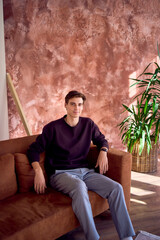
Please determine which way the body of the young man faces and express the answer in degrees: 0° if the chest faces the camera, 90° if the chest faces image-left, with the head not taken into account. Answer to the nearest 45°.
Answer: approximately 315°

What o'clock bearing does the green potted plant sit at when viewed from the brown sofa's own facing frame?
The green potted plant is roughly at 9 o'clock from the brown sofa.

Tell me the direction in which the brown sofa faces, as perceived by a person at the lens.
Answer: facing the viewer and to the right of the viewer

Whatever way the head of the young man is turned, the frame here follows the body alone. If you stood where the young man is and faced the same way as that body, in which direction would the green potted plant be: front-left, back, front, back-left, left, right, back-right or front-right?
left
